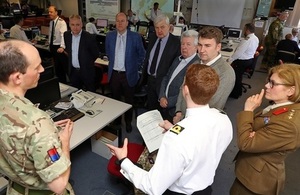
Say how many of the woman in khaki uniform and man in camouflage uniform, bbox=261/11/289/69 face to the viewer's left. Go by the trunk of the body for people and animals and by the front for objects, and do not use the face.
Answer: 1

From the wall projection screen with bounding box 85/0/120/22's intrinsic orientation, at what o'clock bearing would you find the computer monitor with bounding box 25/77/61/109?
The computer monitor is roughly at 12 o'clock from the wall projection screen.

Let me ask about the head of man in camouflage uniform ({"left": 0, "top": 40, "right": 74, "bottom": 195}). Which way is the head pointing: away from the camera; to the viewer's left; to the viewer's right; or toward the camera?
to the viewer's right

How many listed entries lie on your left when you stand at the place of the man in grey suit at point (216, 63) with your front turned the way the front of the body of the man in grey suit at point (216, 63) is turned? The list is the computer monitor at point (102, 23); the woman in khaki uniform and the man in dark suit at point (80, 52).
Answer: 1

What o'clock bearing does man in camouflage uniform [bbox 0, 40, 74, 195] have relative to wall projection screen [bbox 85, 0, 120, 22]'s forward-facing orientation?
The man in camouflage uniform is roughly at 12 o'clock from the wall projection screen.

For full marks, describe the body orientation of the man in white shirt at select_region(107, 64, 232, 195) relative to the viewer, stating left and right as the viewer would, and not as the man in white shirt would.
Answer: facing away from the viewer and to the left of the viewer

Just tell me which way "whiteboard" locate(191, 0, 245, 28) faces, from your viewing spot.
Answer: facing the viewer

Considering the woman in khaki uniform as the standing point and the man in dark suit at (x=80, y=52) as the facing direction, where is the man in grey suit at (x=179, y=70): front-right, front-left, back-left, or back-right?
front-right
